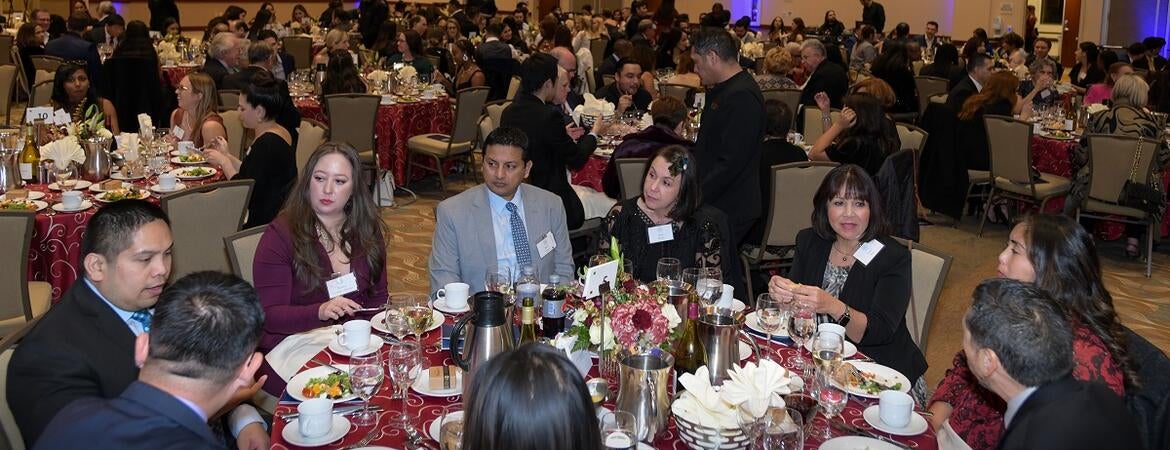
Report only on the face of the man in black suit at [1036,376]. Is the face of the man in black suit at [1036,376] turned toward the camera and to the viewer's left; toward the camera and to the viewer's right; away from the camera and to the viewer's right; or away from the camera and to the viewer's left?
away from the camera and to the viewer's left

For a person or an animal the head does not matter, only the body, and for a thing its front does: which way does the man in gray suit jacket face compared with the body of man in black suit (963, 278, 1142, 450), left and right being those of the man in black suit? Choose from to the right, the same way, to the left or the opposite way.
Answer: the opposite way

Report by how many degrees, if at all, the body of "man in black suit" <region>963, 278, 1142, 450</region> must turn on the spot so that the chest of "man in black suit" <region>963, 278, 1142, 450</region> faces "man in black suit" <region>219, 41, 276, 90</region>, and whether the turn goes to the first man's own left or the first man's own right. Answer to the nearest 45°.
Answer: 0° — they already face them

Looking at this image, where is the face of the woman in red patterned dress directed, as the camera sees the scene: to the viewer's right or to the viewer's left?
to the viewer's left

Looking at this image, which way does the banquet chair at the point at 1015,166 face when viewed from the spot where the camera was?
facing away from the viewer and to the right of the viewer

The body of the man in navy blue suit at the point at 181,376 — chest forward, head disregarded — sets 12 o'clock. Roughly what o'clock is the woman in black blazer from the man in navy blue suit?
The woman in black blazer is roughly at 1 o'clock from the man in navy blue suit.

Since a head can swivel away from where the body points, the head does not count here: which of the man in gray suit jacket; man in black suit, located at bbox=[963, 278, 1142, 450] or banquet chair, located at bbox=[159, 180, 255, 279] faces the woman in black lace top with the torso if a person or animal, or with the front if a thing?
the man in black suit

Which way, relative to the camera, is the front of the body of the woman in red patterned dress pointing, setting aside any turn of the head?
to the viewer's left

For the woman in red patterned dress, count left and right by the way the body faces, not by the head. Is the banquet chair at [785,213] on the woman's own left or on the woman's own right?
on the woman's own right

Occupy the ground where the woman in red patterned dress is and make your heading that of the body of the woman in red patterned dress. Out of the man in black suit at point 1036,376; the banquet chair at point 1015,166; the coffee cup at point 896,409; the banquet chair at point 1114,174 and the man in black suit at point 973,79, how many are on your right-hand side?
3

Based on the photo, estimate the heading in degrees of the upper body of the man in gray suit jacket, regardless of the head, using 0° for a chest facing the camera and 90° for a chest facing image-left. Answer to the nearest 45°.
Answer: approximately 0°

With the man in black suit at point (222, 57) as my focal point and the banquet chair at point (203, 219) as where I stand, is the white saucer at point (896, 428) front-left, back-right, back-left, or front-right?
back-right

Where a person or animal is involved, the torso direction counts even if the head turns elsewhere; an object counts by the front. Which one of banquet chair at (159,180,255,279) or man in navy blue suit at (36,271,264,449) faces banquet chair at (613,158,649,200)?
the man in navy blue suit
